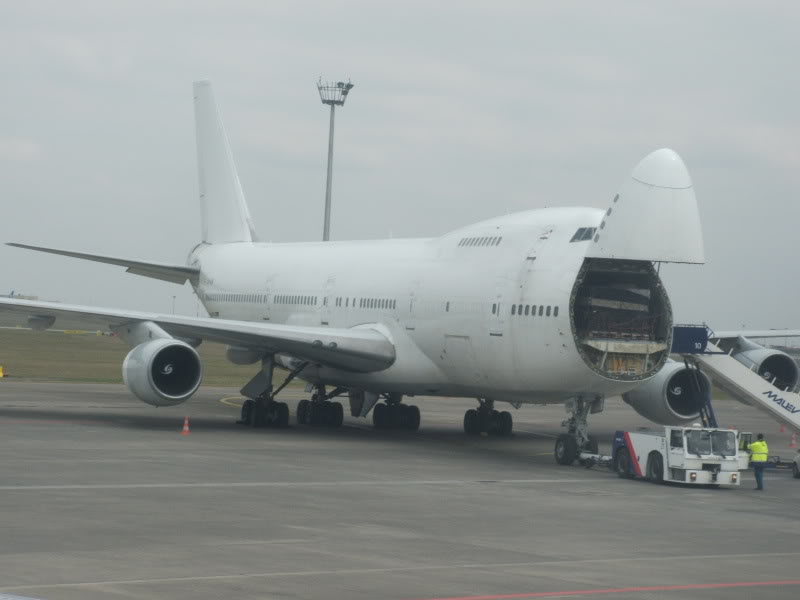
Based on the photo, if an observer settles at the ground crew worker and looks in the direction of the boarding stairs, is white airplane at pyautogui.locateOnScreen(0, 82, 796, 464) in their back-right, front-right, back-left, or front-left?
front-left

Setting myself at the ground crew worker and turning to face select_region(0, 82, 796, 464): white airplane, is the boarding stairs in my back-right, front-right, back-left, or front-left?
front-right

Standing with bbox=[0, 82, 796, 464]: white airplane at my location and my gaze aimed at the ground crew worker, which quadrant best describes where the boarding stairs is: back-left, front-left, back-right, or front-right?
front-left

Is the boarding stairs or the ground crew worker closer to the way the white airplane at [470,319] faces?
the ground crew worker

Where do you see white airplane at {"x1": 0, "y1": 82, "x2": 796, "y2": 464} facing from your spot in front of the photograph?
facing the viewer and to the right of the viewer

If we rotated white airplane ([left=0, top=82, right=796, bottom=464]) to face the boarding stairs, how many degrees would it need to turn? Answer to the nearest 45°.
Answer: approximately 45° to its left

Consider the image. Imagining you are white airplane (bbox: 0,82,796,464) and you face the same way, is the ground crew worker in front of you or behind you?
in front
